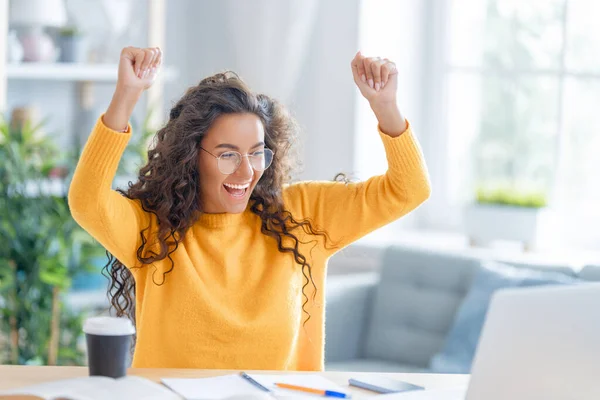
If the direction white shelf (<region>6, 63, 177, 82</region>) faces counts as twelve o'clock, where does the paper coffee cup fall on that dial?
The paper coffee cup is roughly at 12 o'clock from the white shelf.

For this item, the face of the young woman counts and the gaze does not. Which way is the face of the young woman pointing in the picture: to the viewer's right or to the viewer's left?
to the viewer's right

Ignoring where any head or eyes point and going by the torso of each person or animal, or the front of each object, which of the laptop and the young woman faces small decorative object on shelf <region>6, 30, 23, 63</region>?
the laptop

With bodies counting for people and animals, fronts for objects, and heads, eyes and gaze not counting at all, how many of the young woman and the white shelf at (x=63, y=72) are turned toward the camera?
2

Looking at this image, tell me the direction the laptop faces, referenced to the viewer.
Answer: facing away from the viewer and to the left of the viewer

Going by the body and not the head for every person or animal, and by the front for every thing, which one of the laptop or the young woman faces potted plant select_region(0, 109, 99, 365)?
the laptop

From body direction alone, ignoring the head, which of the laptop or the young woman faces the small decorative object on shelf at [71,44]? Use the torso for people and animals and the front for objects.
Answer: the laptop

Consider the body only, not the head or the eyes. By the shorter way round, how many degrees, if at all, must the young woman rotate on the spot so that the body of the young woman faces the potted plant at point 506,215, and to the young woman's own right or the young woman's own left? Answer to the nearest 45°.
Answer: approximately 135° to the young woman's own left

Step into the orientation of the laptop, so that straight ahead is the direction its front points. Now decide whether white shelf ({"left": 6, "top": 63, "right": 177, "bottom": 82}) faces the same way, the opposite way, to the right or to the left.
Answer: the opposite way
